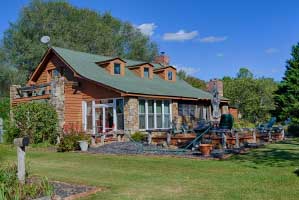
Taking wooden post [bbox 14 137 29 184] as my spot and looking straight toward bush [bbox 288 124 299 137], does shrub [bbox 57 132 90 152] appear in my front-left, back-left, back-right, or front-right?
front-left

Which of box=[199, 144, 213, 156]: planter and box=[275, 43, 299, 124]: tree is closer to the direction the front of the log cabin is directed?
the planter

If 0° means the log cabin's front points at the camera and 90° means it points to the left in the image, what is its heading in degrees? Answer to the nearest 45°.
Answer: approximately 315°

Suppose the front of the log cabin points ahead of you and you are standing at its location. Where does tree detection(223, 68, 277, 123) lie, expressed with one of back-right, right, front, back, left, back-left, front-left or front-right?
left

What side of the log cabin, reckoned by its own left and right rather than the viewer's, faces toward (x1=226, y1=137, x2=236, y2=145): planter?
front

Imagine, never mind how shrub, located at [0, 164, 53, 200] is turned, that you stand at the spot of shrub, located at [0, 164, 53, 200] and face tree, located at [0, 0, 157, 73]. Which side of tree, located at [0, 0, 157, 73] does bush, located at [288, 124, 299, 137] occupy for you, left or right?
right

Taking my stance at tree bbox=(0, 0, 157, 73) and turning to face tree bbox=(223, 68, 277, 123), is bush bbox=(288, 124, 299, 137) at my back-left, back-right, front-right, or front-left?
front-right

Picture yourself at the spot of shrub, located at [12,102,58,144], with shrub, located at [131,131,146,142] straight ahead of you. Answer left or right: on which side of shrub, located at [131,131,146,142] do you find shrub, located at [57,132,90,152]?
right

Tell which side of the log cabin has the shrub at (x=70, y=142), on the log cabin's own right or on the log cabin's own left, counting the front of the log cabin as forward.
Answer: on the log cabin's own right

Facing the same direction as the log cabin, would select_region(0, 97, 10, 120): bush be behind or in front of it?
behind

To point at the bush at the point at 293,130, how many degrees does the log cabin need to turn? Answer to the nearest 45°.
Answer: approximately 45° to its left

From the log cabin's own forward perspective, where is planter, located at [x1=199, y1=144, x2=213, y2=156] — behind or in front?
in front
